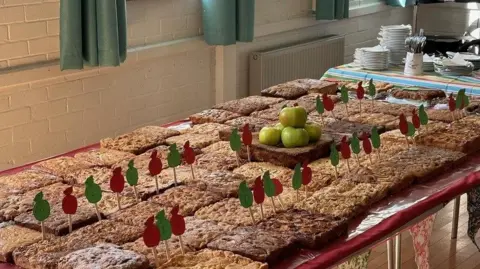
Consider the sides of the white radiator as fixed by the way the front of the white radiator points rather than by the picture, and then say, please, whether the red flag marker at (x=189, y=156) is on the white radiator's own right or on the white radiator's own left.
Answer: on the white radiator's own right

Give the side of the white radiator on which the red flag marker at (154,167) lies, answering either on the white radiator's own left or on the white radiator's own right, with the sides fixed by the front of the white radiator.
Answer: on the white radiator's own right

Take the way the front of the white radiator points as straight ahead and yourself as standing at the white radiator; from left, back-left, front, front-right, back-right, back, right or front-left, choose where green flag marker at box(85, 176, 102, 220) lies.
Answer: front-right

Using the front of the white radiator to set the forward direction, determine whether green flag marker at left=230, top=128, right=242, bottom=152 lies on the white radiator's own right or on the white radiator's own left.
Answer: on the white radiator's own right

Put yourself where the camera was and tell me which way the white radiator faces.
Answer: facing the viewer and to the right of the viewer

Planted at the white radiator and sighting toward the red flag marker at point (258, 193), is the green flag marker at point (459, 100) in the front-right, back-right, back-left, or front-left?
front-left

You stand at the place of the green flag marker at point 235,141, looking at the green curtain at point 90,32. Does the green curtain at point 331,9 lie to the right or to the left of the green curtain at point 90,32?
right

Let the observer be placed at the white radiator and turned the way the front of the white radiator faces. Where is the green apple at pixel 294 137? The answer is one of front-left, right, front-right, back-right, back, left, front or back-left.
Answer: front-right

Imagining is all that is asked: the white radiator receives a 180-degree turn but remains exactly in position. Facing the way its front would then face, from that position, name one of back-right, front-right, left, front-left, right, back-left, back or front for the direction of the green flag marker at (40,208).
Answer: back-left

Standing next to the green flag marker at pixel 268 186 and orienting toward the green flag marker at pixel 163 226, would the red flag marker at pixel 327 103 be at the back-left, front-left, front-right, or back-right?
back-right

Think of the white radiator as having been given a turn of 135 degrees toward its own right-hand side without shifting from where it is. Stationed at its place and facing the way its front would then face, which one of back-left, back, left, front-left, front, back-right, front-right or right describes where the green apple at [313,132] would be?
left
